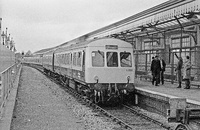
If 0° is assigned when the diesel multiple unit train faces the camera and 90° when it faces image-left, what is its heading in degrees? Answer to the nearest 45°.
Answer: approximately 315°

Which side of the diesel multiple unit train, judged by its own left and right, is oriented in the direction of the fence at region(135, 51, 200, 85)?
left
